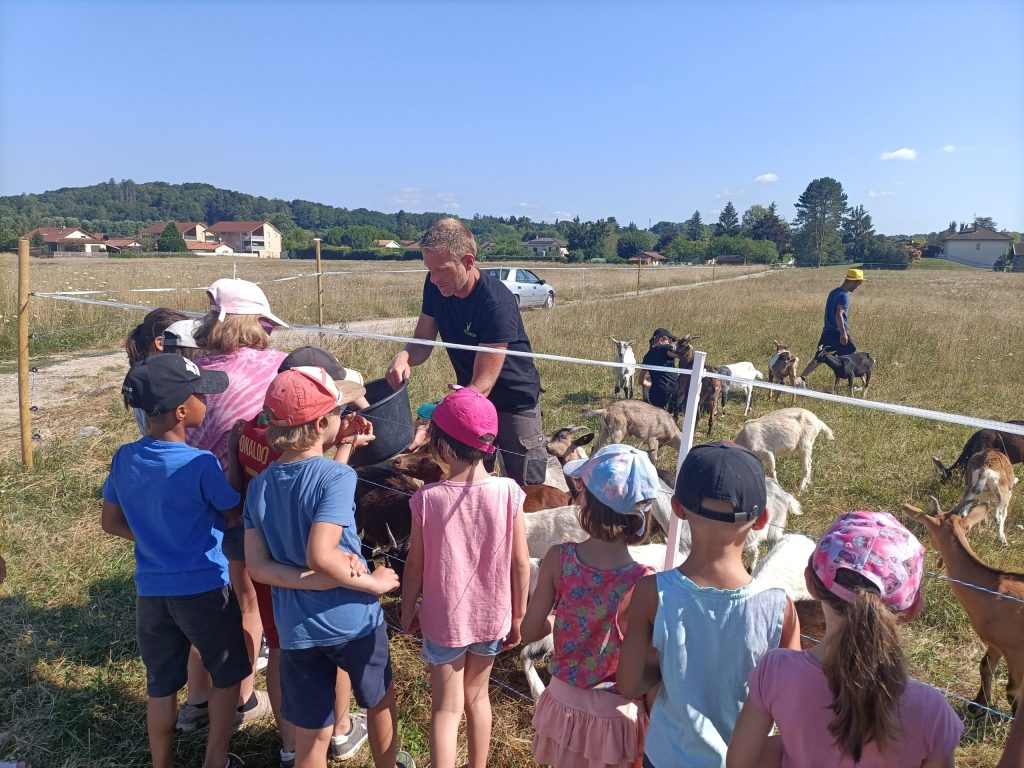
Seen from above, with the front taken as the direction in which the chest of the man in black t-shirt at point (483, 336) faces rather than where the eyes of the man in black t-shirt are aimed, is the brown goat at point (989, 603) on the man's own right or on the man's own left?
on the man's own left

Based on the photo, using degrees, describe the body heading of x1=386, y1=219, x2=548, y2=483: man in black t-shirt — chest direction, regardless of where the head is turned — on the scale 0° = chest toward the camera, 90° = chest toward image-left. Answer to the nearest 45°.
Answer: approximately 45°

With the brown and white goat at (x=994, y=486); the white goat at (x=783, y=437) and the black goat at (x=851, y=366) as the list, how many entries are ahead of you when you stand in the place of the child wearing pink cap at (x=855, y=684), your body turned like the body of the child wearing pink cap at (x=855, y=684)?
3

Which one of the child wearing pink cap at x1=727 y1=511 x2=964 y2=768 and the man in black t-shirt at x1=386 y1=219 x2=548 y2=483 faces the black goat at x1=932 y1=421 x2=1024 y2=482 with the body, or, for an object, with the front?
the child wearing pink cap

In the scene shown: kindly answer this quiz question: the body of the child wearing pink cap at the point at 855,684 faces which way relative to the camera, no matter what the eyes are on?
away from the camera

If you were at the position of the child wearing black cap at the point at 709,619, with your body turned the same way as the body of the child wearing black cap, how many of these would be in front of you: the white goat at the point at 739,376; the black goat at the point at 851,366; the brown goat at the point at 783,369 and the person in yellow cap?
4

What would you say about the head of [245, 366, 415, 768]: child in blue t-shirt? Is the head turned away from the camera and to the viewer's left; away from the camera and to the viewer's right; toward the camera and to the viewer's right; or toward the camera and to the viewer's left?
away from the camera and to the viewer's right

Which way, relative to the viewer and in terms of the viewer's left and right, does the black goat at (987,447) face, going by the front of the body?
facing to the left of the viewer

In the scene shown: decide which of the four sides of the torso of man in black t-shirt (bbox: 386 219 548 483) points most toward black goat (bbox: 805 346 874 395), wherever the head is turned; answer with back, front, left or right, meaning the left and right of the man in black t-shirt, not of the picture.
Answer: back

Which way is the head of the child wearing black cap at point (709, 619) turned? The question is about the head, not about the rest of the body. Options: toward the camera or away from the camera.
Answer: away from the camera

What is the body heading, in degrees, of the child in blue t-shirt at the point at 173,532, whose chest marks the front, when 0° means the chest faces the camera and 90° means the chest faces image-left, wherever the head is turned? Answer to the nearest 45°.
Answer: approximately 225°

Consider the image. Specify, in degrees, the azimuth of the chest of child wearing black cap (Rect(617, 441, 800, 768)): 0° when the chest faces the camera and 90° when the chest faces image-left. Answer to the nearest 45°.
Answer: approximately 180°

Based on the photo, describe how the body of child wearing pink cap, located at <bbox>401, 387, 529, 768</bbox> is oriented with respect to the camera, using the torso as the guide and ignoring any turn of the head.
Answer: away from the camera

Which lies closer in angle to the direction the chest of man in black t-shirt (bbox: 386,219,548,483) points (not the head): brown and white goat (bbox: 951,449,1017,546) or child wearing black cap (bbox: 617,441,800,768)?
the child wearing black cap
